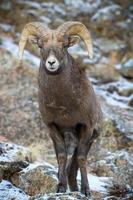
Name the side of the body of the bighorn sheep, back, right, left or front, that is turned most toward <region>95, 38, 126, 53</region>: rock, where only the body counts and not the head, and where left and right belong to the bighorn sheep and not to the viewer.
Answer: back

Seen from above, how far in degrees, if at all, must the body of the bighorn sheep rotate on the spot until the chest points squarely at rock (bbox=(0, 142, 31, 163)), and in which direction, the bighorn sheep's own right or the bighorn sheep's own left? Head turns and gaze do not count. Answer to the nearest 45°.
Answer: approximately 135° to the bighorn sheep's own right

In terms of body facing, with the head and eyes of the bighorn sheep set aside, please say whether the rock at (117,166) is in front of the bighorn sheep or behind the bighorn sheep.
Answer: behind

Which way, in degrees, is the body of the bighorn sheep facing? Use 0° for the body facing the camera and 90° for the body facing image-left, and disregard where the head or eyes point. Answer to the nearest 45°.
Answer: approximately 0°
